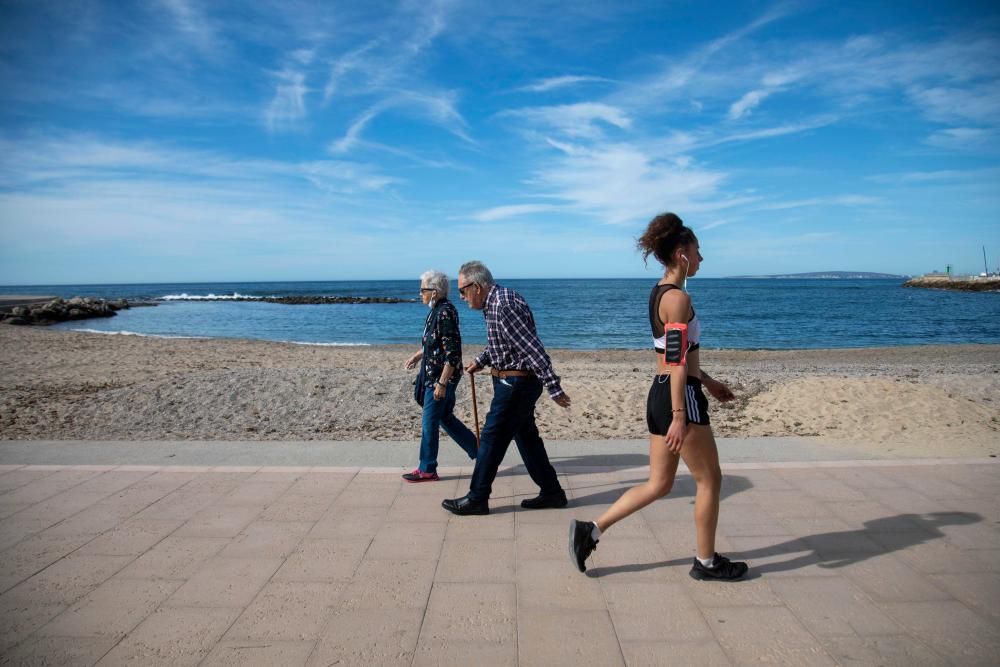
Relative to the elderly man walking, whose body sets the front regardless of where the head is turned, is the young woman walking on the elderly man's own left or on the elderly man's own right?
on the elderly man's own left

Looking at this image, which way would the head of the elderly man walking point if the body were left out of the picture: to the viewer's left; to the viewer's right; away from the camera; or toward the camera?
to the viewer's left

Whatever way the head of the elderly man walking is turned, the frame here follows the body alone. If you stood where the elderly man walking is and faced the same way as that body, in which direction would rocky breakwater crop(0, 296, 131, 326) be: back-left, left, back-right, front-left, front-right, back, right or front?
front-right

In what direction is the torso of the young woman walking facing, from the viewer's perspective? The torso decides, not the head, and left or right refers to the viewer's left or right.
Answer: facing to the right of the viewer

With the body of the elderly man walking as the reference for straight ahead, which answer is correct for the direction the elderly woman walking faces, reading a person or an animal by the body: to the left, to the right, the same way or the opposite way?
the same way

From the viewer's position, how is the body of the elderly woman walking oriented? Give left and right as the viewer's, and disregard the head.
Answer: facing to the left of the viewer

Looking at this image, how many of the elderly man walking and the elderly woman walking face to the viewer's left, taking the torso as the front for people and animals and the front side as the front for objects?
2

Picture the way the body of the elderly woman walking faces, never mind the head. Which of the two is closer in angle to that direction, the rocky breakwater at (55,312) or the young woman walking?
the rocky breakwater
